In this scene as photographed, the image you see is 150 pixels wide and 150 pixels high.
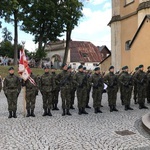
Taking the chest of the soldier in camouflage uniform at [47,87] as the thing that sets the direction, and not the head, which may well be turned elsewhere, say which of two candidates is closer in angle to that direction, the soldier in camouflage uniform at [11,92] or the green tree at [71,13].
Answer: the soldier in camouflage uniform

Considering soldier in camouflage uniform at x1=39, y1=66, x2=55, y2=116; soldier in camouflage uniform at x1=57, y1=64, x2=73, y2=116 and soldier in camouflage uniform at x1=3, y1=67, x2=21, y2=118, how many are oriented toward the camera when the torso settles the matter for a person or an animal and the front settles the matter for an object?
3

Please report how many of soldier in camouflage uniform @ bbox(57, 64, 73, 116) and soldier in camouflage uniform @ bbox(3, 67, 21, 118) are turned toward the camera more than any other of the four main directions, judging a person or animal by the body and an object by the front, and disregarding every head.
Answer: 2

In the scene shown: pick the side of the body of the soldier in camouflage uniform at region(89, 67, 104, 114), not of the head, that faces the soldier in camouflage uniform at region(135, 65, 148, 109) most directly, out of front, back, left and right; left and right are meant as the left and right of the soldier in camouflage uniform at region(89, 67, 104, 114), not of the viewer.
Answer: left

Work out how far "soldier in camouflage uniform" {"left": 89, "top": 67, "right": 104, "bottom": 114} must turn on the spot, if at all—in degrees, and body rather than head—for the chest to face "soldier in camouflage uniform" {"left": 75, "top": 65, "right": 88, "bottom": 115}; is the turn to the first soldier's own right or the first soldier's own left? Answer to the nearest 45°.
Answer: approximately 135° to the first soldier's own right

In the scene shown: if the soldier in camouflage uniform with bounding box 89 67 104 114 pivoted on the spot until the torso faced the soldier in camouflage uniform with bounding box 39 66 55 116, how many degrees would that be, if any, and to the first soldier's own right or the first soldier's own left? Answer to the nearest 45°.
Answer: approximately 135° to the first soldier's own right

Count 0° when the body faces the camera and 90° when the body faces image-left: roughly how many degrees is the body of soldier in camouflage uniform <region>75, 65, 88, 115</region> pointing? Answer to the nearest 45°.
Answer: approximately 315°

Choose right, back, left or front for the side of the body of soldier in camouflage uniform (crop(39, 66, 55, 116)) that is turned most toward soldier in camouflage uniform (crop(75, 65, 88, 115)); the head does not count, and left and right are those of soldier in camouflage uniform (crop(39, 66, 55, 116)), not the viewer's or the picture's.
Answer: left

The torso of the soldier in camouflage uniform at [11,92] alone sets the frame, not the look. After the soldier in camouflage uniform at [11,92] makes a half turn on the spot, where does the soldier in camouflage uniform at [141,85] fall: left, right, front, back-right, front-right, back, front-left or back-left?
right

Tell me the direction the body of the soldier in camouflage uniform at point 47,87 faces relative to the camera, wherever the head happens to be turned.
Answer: toward the camera

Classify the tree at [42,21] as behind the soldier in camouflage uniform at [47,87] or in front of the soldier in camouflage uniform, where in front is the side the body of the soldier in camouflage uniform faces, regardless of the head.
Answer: behind

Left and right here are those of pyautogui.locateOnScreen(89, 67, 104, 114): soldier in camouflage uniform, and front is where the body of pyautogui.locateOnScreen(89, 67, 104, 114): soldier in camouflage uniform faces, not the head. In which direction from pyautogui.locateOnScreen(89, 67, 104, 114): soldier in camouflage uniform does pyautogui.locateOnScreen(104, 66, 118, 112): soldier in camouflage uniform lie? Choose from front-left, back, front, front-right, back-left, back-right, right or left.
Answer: left

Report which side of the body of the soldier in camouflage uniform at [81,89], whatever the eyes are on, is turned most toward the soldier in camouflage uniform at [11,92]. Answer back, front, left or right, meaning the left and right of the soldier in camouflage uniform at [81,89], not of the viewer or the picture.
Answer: right

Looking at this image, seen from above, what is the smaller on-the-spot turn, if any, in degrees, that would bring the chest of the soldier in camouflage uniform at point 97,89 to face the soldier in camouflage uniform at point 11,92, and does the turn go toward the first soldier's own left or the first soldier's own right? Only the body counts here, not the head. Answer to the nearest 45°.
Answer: approximately 90° to the first soldier's own right

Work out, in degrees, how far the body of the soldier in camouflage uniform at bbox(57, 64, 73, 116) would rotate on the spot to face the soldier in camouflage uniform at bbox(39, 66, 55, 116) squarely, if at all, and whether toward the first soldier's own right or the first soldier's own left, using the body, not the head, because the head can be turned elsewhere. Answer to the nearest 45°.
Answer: approximately 90° to the first soldier's own right

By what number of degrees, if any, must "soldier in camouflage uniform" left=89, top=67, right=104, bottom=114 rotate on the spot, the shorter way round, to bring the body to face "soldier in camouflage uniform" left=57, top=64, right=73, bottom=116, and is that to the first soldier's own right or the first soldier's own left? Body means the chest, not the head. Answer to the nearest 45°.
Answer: approximately 90° to the first soldier's own right
